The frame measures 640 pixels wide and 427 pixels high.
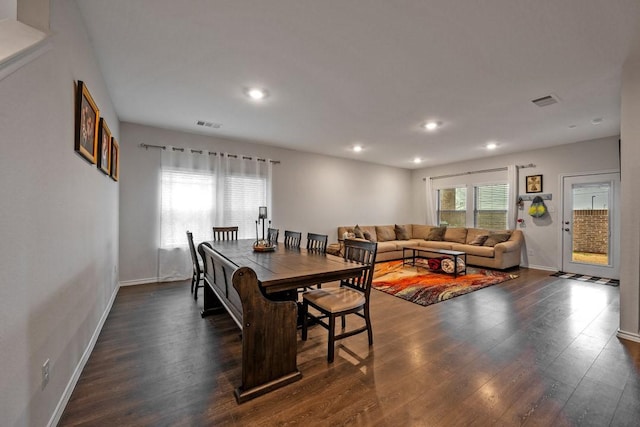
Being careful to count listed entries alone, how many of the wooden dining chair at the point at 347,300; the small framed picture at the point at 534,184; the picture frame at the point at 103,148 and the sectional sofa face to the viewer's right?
1

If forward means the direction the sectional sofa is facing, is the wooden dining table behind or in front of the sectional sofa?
in front

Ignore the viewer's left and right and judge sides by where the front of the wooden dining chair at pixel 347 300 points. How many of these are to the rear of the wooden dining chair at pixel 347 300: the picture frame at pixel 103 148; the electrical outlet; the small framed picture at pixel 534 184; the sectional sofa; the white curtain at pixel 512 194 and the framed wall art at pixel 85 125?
3

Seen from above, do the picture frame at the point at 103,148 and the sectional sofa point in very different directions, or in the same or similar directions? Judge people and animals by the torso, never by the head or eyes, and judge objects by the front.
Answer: very different directions

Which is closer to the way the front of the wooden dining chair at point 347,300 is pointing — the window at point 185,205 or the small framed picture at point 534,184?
the window

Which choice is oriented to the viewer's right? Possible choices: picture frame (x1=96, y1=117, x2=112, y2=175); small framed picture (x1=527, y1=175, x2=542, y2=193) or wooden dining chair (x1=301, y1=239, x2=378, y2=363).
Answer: the picture frame

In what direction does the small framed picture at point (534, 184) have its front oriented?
toward the camera

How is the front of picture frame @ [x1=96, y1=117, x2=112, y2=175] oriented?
to the viewer's right

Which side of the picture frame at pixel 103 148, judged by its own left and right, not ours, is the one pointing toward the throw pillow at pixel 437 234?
front

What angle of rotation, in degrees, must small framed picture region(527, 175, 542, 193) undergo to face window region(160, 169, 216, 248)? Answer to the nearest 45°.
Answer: approximately 45° to its right

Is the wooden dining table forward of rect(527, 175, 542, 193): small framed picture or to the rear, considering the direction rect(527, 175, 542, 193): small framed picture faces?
forward

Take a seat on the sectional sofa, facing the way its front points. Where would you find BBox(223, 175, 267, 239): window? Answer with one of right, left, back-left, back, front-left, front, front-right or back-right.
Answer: front-right

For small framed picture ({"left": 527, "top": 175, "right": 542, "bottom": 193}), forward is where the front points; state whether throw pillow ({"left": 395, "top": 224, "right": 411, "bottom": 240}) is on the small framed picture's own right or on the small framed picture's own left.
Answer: on the small framed picture's own right

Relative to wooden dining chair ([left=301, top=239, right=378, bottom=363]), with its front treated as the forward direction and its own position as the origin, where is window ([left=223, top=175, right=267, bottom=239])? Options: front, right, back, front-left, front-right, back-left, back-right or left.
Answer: right

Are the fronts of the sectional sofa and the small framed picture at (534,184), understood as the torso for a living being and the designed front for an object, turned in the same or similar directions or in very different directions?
same or similar directions

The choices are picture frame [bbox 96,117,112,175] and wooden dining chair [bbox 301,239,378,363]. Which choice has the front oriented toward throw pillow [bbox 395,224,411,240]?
the picture frame

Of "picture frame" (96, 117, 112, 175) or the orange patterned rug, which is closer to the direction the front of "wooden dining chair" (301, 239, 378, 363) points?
the picture frame

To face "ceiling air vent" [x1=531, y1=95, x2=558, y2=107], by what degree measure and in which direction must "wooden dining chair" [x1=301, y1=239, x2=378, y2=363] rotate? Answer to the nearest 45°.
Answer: approximately 180°

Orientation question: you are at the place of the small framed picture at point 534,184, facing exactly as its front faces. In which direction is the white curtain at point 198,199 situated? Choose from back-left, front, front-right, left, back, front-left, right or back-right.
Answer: front-right
